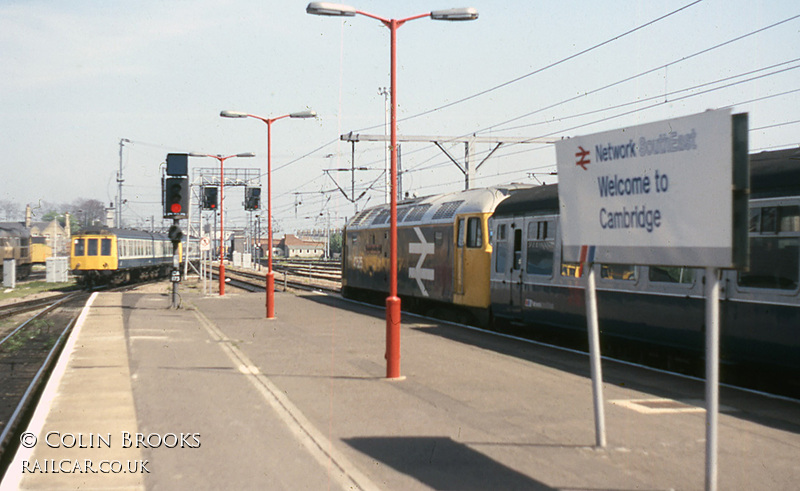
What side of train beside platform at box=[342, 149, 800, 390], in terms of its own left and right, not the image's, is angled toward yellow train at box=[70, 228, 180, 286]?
front

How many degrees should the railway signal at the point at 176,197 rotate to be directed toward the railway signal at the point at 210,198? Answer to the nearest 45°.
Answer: approximately 180°

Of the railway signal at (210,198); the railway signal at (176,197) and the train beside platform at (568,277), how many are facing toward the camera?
2

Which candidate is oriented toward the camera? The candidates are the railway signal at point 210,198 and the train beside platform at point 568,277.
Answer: the railway signal

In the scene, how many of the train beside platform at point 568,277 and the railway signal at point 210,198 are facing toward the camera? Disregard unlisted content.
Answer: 1

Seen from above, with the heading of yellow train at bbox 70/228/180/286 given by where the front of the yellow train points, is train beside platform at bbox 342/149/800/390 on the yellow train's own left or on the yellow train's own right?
on the yellow train's own left

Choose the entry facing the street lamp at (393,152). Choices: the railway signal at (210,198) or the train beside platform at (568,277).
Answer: the railway signal

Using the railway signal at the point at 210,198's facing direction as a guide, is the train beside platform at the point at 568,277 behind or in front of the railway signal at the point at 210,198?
in front

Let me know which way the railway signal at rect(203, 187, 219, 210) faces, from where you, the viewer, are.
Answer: facing the viewer

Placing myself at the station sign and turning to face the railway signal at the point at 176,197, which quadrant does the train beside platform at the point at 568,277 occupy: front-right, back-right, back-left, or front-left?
front-right

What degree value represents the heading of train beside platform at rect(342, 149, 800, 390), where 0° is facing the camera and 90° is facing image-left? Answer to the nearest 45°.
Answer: approximately 135°

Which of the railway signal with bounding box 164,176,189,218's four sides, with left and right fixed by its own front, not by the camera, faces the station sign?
front

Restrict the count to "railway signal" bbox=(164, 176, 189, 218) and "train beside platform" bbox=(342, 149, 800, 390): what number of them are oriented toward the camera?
1

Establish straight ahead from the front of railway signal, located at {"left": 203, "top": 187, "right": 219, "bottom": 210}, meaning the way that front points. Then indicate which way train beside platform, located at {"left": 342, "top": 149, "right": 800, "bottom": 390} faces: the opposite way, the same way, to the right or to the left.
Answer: the opposite way

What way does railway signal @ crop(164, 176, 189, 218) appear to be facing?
toward the camera

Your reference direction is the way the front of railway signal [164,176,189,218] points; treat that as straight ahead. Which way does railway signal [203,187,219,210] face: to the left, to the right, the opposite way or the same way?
the same way

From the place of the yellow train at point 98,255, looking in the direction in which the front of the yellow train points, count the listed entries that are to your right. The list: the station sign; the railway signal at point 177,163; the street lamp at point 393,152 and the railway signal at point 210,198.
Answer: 0
